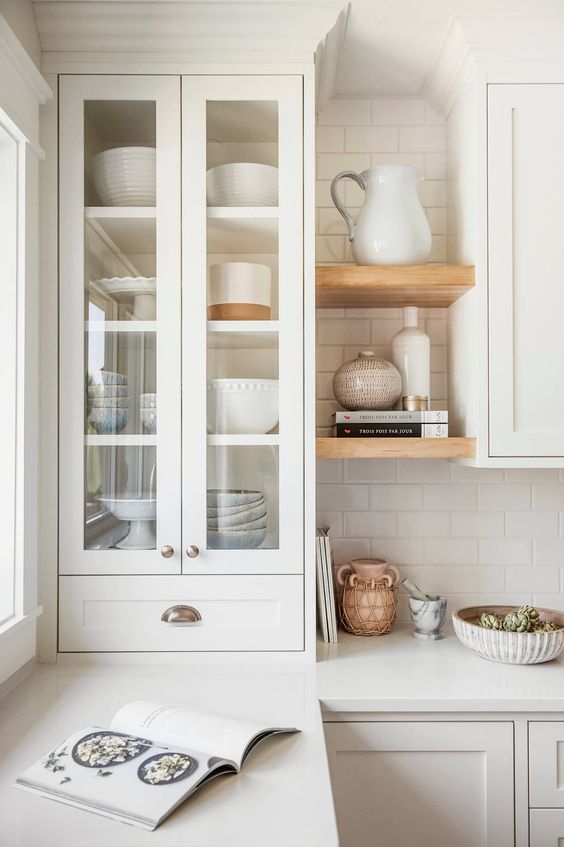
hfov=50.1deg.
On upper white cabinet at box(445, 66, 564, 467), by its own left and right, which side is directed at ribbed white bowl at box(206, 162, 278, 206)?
right

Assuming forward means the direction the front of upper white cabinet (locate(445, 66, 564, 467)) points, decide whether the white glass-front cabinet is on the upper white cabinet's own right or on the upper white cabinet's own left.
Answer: on the upper white cabinet's own right

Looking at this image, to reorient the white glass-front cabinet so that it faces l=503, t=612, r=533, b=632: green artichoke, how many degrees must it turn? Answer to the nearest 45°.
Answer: approximately 90° to its left

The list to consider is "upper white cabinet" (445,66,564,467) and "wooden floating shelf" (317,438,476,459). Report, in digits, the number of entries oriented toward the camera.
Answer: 2
